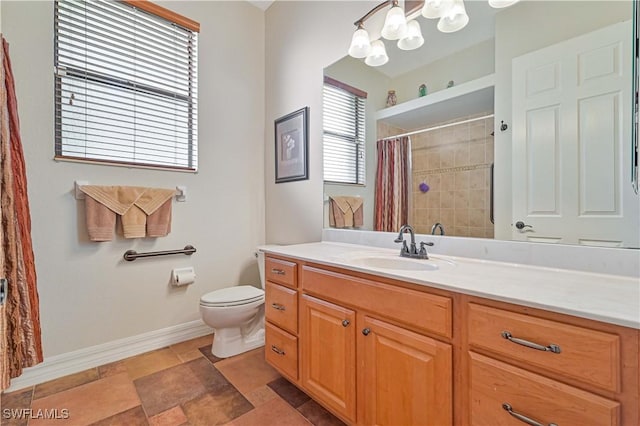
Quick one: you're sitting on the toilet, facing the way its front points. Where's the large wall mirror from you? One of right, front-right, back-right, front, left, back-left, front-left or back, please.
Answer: left

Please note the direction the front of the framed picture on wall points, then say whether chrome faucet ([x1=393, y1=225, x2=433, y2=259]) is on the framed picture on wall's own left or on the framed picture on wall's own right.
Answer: on the framed picture on wall's own left

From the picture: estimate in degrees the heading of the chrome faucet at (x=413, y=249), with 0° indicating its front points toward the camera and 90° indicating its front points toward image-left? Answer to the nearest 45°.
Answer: approximately 45°

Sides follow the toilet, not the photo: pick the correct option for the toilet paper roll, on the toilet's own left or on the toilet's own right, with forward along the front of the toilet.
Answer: on the toilet's own right

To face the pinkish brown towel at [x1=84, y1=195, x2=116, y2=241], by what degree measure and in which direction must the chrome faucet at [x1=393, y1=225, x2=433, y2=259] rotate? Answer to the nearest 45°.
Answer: approximately 45° to its right

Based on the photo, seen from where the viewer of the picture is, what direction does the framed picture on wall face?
facing the viewer and to the left of the viewer

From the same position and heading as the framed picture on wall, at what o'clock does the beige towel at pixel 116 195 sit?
The beige towel is roughly at 1 o'clock from the framed picture on wall.

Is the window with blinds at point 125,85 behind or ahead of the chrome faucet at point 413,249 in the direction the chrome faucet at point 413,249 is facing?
ahead

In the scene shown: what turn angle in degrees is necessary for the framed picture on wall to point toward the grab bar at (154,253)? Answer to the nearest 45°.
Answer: approximately 45° to its right

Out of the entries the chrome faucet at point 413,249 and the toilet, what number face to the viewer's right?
0

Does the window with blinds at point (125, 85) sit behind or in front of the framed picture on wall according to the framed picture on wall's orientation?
in front

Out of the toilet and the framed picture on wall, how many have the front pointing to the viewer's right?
0
